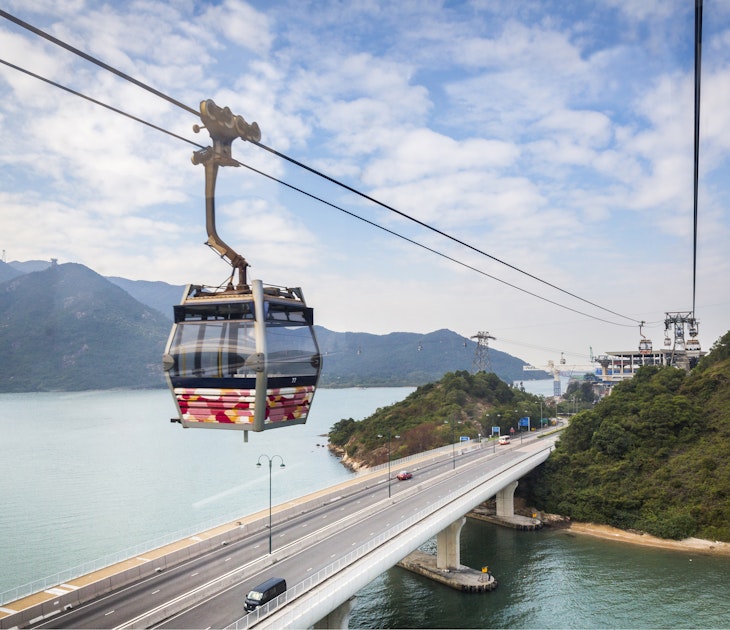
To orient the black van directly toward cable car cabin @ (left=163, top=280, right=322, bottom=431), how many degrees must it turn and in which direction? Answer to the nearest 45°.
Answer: approximately 45° to its left

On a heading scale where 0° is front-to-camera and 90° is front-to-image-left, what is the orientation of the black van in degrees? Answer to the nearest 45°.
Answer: approximately 45°
